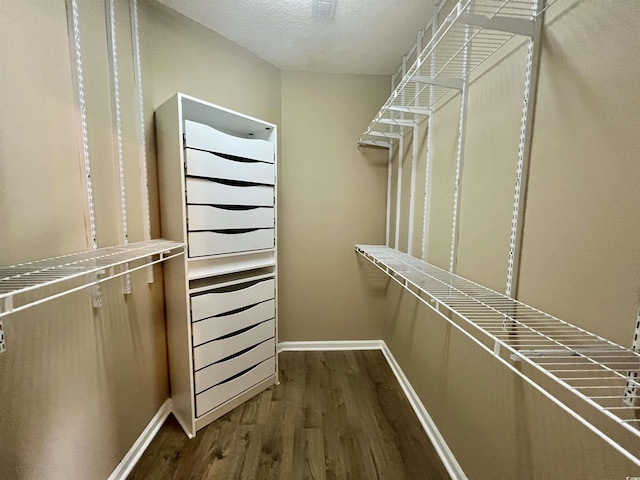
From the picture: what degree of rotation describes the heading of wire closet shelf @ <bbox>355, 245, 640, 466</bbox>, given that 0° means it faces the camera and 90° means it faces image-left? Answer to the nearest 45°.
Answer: approximately 45°

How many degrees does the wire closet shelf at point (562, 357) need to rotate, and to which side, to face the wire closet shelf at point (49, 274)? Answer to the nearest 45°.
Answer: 0° — it already faces it

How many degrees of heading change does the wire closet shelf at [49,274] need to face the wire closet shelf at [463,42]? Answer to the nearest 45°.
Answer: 0° — it already faces it

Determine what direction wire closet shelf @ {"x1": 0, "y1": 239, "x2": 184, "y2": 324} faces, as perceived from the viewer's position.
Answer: facing the viewer and to the right of the viewer

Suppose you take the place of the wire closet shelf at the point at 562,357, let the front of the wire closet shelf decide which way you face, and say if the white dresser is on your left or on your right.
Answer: on your right

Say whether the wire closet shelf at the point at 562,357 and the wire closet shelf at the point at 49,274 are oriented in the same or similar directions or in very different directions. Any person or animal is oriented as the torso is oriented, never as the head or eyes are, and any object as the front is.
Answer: very different directions

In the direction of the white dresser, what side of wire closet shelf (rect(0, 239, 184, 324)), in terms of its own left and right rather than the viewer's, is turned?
left

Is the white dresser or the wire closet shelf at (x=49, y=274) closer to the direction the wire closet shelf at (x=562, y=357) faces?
the wire closet shelf

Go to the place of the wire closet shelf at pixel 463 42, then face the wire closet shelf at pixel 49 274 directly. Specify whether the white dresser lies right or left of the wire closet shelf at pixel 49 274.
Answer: right

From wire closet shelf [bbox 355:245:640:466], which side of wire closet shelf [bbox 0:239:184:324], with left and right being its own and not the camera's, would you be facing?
front

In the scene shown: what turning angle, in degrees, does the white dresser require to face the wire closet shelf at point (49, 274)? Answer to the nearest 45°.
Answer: approximately 90° to its right

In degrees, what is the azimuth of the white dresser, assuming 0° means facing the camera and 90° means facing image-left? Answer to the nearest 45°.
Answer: approximately 315°

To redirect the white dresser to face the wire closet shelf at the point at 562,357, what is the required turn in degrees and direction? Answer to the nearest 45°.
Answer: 0° — it already faces it
